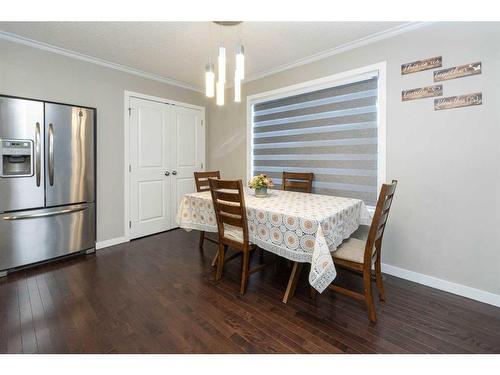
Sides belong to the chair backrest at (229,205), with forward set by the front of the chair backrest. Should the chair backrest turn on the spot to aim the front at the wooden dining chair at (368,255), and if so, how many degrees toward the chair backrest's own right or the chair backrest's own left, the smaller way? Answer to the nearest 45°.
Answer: approximately 90° to the chair backrest's own right

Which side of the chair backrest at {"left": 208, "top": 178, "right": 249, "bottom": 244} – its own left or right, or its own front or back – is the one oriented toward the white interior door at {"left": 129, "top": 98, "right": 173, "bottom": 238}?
left

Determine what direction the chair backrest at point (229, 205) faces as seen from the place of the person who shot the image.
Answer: facing away from the viewer and to the right of the viewer

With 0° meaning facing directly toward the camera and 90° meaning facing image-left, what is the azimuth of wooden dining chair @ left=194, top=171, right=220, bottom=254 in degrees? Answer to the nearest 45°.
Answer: approximately 315°

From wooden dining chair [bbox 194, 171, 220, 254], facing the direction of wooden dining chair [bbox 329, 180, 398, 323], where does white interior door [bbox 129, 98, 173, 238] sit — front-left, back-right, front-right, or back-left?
back-right
